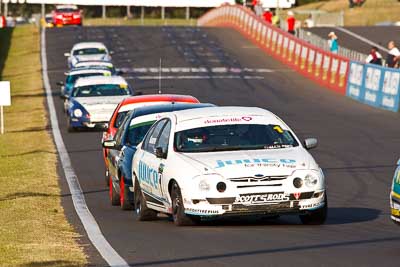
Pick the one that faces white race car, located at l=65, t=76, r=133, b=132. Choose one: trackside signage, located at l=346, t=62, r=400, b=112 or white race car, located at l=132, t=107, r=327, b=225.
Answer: the trackside signage

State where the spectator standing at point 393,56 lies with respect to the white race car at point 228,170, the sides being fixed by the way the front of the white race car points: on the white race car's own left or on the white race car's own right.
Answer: on the white race car's own left

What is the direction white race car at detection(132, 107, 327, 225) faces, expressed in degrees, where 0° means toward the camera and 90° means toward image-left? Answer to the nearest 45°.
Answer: approximately 315°

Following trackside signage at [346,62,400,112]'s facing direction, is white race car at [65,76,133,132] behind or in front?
in front

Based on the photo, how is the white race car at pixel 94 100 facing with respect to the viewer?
toward the camera

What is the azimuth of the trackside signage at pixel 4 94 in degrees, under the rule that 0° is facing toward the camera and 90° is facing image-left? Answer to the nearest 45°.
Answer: approximately 0°

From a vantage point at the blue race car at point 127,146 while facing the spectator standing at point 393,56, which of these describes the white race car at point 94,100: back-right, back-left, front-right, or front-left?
front-left

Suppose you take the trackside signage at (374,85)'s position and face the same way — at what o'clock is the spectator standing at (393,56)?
The spectator standing is roughly at 5 o'clock from the trackside signage.

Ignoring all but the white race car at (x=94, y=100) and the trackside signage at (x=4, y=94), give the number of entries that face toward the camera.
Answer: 2

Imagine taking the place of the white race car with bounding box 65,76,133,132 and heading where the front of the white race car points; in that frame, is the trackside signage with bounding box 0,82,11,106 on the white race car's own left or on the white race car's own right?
on the white race car's own right

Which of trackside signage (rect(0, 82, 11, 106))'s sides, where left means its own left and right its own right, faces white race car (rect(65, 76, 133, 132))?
left
